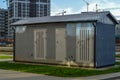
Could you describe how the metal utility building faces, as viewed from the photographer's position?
facing the viewer and to the left of the viewer
